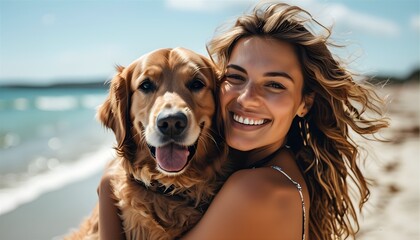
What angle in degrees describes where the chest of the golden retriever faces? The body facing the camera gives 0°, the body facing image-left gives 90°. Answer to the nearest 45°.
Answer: approximately 0°
